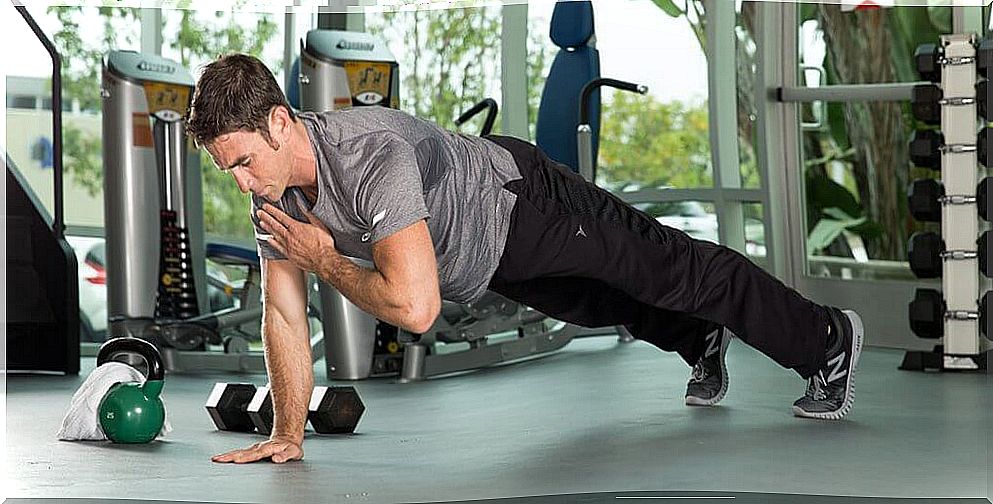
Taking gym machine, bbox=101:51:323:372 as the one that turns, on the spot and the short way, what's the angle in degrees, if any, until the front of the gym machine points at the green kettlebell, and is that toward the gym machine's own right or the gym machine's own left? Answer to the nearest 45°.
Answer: approximately 45° to the gym machine's own right

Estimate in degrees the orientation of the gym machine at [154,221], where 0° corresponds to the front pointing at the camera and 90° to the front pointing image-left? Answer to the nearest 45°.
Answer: approximately 315°

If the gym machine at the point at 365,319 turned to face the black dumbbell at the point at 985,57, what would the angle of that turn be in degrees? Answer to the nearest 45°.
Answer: approximately 45° to its left

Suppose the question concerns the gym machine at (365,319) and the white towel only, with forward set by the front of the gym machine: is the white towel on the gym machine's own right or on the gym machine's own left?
on the gym machine's own right

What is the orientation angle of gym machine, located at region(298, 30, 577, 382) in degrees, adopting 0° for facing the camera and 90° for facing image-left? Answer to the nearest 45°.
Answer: approximately 315°
